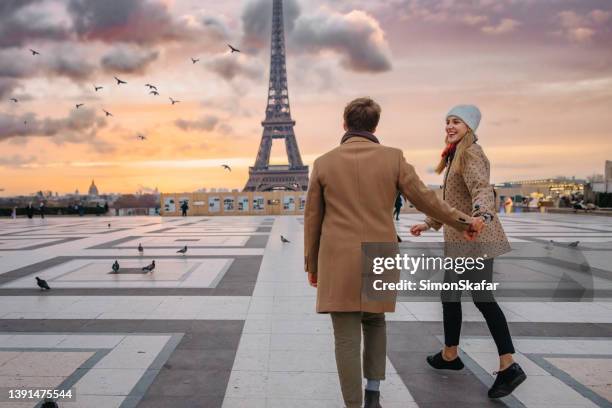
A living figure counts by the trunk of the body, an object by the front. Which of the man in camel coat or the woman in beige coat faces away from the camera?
the man in camel coat

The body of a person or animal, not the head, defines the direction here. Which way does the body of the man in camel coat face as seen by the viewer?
away from the camera

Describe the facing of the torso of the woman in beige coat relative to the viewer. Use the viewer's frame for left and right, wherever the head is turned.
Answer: facing to the left of the viewer

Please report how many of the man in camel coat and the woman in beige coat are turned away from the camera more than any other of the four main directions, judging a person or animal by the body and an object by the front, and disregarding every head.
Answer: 1

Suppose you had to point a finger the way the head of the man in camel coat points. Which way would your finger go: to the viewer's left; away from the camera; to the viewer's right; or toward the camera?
away from the camera

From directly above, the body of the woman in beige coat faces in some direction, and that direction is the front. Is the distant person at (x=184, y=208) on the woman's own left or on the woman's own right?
on the woman's own right

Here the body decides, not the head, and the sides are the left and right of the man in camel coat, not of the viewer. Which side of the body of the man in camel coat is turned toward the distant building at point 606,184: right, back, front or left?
front
